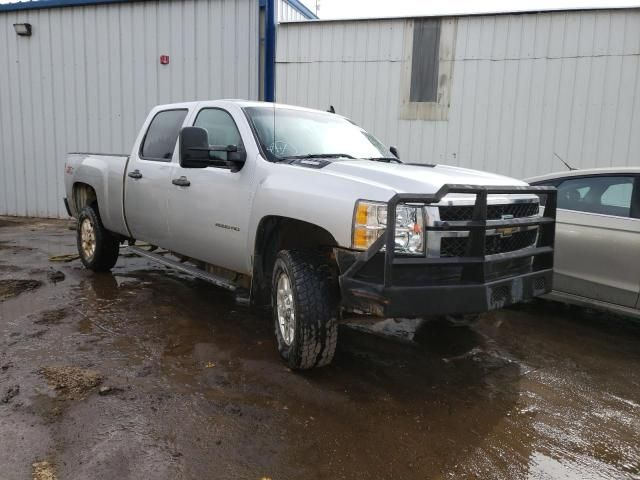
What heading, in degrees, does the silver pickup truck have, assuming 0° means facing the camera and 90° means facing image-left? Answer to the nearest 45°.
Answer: approximately 315°

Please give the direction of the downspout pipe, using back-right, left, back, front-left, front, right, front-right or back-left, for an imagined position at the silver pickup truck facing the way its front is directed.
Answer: back-left

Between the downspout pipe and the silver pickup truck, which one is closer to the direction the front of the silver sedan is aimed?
the silver pickup truck

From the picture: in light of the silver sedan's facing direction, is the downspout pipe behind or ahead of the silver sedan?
behind

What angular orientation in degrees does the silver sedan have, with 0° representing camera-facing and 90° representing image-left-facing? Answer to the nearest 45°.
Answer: approximately 315°

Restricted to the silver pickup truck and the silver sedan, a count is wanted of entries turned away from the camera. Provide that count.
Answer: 0
